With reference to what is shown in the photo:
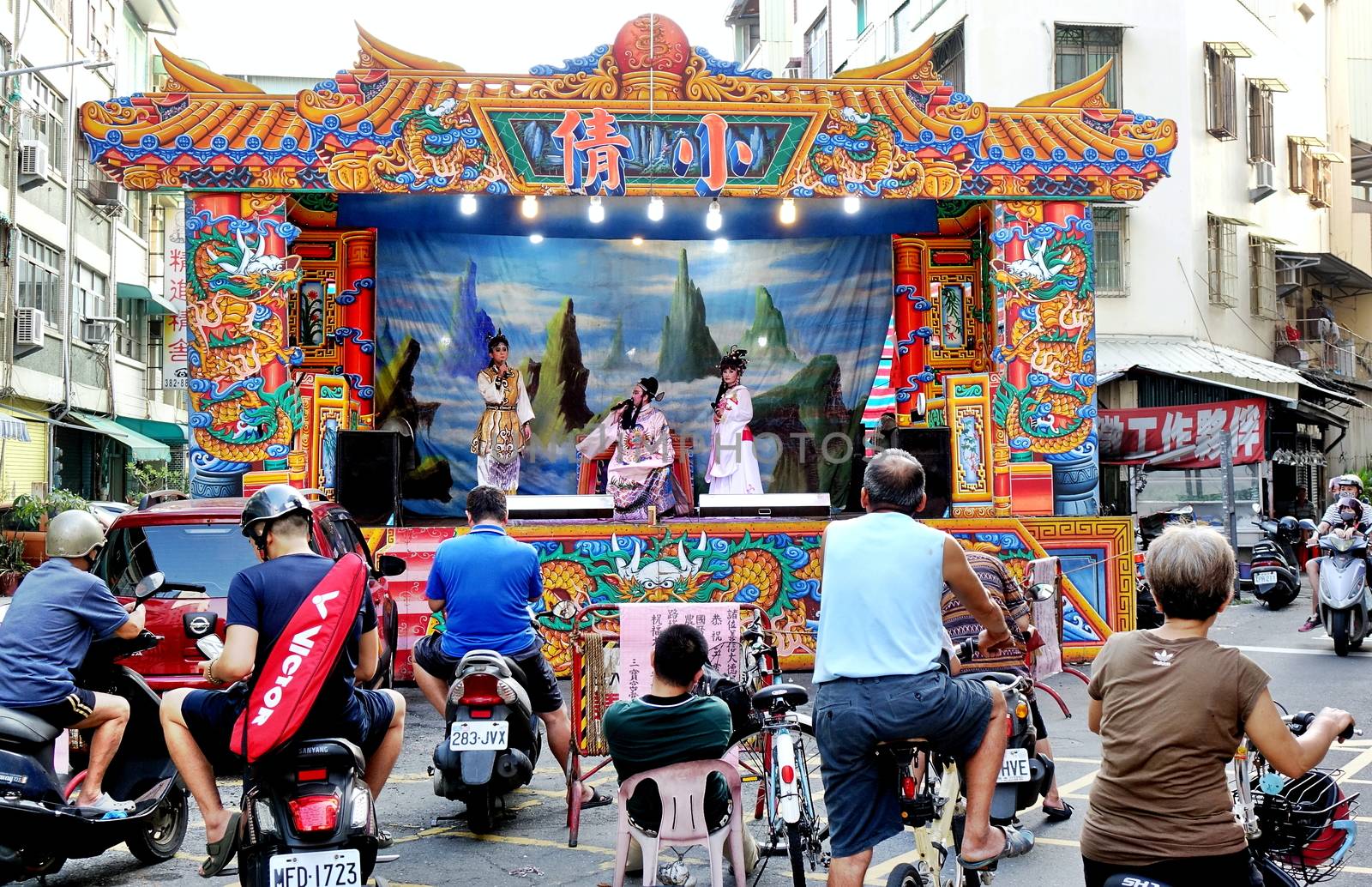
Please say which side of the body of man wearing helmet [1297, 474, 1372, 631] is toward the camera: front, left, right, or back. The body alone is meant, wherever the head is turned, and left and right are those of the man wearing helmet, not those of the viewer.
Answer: front

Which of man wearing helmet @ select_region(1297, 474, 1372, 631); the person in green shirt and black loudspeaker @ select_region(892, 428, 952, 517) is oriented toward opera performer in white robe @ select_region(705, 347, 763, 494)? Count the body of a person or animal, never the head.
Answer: the person in green shirt

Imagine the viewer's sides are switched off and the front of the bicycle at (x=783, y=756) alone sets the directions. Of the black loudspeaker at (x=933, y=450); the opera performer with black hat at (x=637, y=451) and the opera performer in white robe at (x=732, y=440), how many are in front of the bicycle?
3

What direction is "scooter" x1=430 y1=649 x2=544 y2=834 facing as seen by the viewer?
away from the camera

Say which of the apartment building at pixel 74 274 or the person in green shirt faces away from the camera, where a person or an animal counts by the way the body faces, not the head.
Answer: the person in green shirt

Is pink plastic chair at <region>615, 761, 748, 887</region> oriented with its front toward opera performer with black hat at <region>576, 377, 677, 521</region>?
yes

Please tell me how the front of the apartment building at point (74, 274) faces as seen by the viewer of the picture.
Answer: facing the viewer and to the right of the viewer

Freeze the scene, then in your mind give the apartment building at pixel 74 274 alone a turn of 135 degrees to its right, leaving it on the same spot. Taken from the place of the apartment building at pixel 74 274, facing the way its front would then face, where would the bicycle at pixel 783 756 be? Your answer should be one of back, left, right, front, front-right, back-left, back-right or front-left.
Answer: left

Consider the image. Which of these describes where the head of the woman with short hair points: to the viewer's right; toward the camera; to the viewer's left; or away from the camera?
away from the camera

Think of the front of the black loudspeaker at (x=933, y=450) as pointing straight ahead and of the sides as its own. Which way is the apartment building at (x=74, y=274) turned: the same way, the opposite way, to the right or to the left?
to the left

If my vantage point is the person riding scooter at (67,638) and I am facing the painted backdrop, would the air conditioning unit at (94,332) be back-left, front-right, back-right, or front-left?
front-left

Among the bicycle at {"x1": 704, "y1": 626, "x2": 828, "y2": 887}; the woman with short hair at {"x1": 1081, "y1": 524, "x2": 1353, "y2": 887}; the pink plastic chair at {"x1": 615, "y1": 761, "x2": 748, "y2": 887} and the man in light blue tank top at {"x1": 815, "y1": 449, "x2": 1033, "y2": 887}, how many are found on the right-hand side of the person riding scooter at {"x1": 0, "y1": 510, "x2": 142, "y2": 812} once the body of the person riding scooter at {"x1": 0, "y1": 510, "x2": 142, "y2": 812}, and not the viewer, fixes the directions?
4

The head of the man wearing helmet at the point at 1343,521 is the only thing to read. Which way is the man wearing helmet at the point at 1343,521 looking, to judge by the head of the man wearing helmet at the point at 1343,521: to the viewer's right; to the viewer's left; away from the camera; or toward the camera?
toward the camera

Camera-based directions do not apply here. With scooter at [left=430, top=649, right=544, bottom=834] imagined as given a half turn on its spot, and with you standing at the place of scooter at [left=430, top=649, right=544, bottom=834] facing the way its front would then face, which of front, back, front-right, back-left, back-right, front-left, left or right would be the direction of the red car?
back-right

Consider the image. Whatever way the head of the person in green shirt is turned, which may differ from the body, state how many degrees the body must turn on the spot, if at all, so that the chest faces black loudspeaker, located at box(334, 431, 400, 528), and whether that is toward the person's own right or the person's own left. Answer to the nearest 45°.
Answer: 0° — they already face it

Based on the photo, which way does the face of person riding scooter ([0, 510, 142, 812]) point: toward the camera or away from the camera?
away from the camera

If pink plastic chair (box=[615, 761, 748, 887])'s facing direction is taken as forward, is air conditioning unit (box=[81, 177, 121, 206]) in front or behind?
in front

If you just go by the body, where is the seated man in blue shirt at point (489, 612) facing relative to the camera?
away from the camera

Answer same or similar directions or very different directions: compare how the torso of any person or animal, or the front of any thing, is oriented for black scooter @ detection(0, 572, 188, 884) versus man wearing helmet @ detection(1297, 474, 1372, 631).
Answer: very different directions

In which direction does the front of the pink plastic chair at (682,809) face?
away from the camera

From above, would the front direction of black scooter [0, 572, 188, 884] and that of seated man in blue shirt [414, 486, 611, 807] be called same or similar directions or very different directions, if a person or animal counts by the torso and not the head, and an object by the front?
same or similar directions

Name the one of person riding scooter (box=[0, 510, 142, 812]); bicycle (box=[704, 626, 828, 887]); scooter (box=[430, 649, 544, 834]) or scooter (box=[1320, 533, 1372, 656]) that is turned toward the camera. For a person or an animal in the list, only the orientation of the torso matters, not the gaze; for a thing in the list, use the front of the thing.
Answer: scooter (box=[1320, 533, 1372, 656])

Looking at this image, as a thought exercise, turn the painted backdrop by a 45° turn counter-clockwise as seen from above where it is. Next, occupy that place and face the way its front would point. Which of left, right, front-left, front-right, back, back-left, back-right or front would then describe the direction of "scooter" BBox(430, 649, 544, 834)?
front-right
